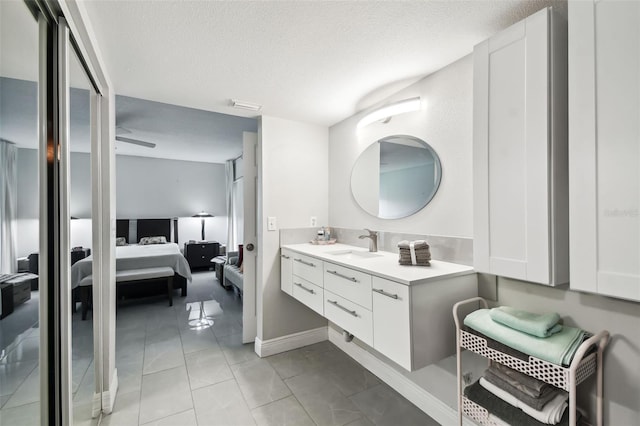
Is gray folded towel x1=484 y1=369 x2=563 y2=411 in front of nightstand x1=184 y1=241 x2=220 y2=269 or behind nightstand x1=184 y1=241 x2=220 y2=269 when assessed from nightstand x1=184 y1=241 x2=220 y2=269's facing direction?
in front

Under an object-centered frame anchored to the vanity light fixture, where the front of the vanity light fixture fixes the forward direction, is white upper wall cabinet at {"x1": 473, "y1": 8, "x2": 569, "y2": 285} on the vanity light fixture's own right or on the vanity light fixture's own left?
on the vanity light fixture's own left

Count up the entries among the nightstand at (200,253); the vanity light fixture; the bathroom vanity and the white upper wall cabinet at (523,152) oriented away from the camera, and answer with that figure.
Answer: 0

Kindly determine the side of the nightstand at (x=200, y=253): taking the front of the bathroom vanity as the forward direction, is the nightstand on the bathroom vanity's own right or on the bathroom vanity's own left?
on the bathroom vanity's own right

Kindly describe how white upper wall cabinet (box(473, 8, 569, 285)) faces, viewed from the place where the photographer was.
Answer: facing the viewer and to the left of the viewer

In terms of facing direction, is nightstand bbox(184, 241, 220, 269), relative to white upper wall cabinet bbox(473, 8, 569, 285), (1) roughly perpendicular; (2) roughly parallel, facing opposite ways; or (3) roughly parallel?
roughly perpendicular

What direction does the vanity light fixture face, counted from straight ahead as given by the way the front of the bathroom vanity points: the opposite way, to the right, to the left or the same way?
the same way

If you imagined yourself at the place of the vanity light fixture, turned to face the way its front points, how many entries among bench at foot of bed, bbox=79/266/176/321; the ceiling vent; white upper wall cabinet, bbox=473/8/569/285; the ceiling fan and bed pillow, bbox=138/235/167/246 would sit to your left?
1

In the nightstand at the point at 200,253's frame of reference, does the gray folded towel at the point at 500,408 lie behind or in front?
in front

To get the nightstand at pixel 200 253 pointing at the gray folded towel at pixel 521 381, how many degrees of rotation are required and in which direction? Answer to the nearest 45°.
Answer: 0° — it already faces it

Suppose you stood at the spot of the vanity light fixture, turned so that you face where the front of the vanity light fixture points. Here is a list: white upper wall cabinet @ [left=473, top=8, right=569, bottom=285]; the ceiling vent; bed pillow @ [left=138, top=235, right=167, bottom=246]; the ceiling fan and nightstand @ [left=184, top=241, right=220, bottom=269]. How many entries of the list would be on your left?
1

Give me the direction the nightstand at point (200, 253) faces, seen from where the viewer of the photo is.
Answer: facing the viewer

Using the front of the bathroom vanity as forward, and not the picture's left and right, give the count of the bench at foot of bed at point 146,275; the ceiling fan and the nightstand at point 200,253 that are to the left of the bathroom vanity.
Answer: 0
